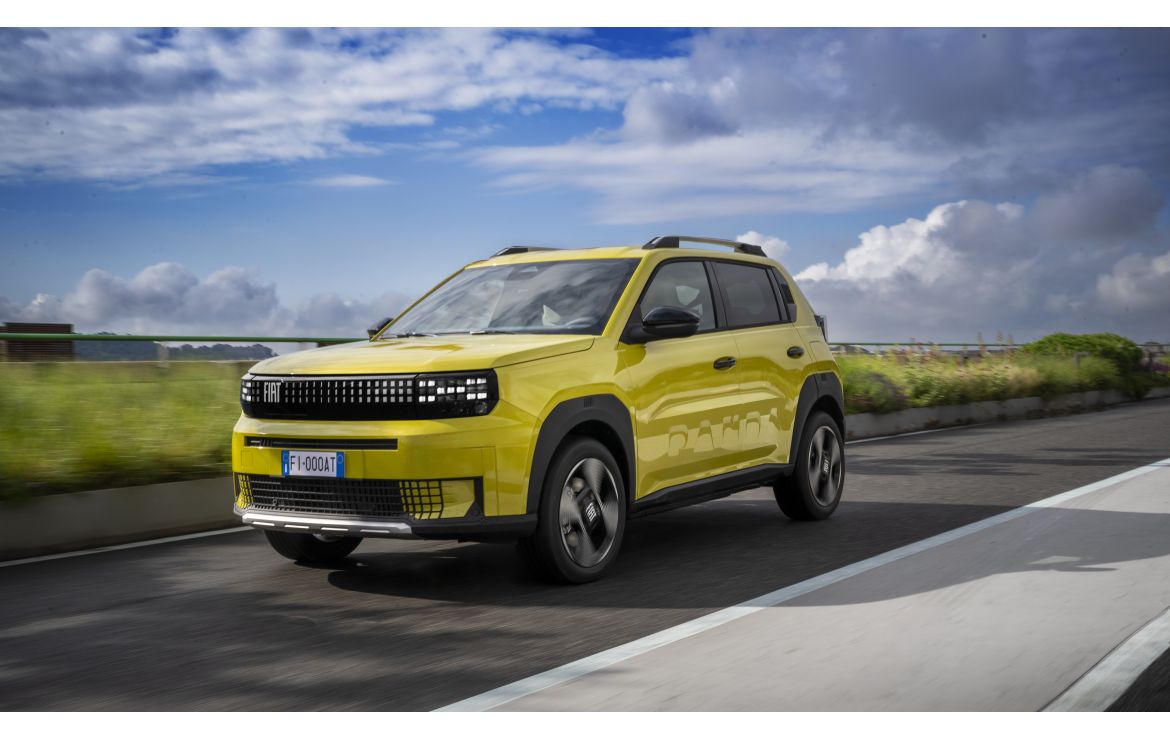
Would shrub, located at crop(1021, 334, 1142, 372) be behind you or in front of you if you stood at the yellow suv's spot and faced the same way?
behind

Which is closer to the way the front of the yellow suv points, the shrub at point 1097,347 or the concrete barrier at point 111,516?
the concrete barrier

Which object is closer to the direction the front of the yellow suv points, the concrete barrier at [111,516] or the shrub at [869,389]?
the concrete barrier

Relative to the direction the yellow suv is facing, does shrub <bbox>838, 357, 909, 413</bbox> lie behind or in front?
behind

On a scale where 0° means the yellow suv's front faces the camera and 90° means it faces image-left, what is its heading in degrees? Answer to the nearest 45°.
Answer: approximately 45°
